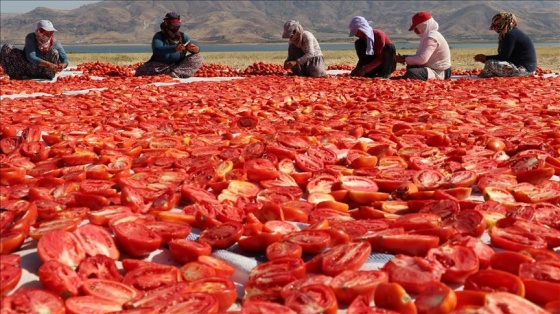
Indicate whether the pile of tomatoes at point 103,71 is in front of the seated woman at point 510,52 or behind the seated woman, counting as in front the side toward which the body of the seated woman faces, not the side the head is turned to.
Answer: in front

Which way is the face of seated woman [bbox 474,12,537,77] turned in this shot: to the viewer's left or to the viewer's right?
to the viewer's left

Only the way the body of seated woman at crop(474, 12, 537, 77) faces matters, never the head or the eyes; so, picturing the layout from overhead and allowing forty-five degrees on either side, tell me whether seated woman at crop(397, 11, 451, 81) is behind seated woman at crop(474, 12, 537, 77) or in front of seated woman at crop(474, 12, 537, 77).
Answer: in front

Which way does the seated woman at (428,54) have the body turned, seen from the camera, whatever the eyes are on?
to the viewer's left

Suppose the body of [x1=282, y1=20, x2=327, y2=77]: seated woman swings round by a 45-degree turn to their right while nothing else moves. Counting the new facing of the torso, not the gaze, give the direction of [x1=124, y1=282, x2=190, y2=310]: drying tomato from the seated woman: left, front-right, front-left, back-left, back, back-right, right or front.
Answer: back-left

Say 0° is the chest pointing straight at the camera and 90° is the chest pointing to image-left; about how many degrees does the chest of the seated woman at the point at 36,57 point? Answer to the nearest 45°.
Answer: approximately 315°

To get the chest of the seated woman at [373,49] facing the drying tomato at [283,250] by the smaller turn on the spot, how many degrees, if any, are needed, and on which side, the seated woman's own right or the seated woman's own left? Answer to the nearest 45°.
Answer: approximately 45° to the seated woman's own left

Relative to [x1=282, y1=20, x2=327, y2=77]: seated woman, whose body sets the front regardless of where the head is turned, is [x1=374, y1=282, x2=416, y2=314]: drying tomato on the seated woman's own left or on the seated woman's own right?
on the seated woman's own left

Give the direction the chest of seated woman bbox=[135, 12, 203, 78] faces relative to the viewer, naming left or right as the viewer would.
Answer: facing the viewer and to the right of the viewer

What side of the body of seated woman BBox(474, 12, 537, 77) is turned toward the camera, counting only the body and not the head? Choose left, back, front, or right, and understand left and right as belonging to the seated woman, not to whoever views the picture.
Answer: left

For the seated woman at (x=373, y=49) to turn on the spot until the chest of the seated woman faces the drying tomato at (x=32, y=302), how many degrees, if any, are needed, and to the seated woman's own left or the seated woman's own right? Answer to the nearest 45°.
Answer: approximately 45° to the seated woman's own left

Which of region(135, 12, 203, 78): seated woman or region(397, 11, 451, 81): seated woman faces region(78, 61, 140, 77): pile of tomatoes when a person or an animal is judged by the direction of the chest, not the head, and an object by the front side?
region(397, 11, 451, 81): seated woman

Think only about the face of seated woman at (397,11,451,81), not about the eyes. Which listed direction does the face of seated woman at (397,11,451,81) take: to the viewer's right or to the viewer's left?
to the viewer's left

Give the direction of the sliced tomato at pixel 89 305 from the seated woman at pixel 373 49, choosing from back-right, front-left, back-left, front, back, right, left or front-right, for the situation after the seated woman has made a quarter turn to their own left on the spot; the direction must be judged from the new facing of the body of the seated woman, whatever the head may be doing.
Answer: front-right

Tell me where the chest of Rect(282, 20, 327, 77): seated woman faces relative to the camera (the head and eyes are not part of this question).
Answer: to the viewer's left

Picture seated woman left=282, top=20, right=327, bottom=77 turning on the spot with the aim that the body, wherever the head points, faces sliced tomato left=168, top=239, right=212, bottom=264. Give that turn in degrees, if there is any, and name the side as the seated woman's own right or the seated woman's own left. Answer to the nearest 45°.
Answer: approximately 90° to the seated woman's own left
